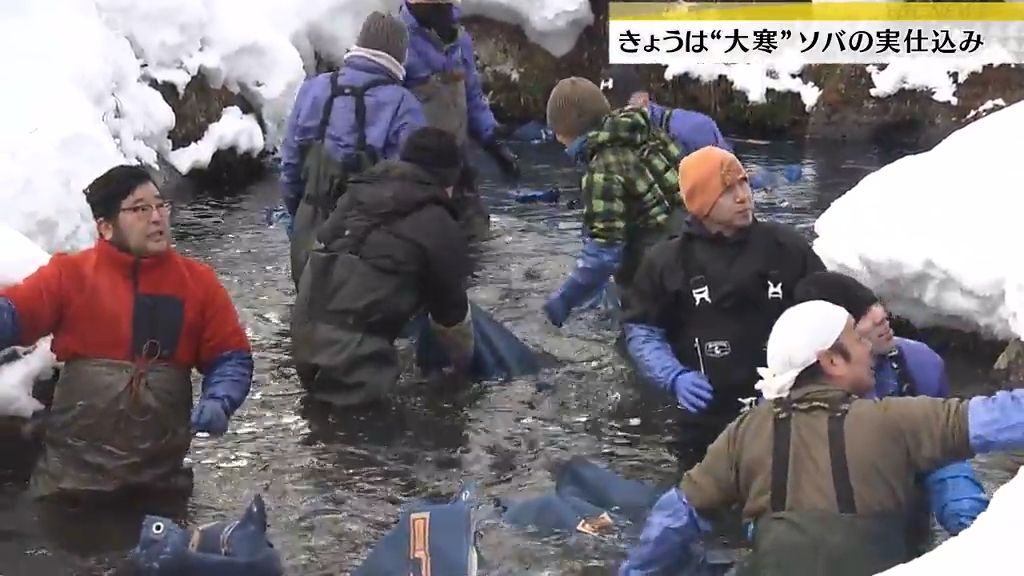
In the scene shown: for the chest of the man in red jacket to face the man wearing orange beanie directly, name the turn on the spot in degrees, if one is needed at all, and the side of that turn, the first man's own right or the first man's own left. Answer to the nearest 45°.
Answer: approximately 90° to the first man's own left

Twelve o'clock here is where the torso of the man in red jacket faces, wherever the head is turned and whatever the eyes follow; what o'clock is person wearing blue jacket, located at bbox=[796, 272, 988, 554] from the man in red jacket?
The person wearing blue jacket is roughly at 10 o'clock from the man in red jacket.

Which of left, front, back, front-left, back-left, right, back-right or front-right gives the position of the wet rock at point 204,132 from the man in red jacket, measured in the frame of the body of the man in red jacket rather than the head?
back

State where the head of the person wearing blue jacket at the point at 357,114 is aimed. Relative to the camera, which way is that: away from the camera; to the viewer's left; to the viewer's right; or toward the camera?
away from the camera

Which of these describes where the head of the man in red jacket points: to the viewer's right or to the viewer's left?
to the viewer's right

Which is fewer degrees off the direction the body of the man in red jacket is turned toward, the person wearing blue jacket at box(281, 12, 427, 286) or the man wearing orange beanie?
the man wearing orange beanie

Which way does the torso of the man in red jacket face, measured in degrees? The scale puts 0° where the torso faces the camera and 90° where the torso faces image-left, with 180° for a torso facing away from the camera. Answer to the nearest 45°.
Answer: approximately 0°

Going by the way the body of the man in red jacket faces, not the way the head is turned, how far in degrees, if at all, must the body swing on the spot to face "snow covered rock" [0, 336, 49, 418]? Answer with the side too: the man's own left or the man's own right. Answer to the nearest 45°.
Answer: approximately 135° to the man's own right

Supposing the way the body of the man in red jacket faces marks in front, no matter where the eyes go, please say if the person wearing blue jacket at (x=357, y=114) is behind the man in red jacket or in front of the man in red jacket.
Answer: behind

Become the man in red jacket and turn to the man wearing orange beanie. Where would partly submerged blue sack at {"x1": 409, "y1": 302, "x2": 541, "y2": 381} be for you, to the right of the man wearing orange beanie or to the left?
left
